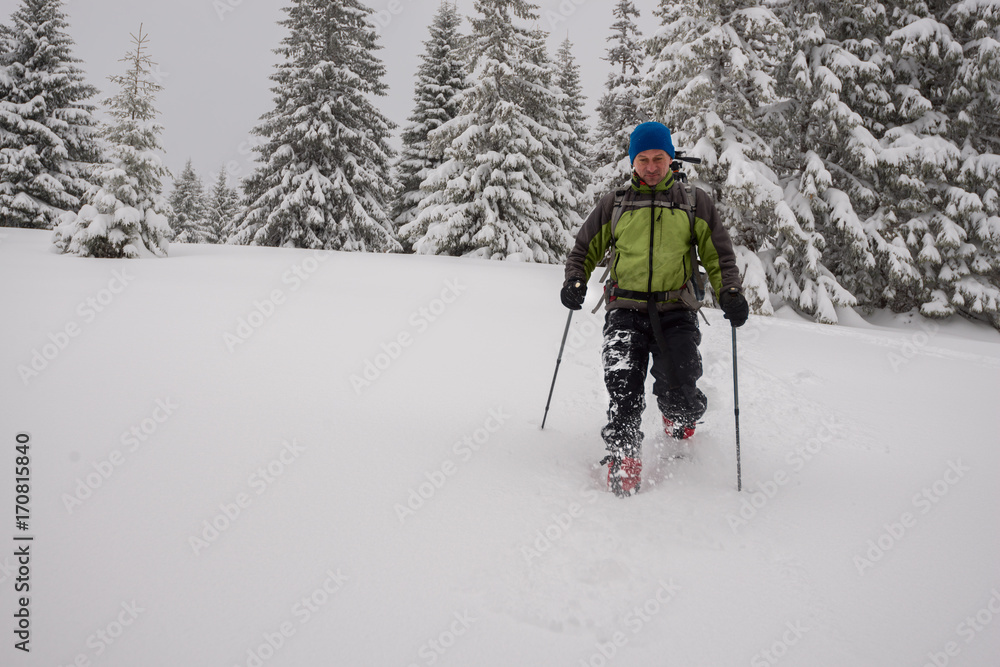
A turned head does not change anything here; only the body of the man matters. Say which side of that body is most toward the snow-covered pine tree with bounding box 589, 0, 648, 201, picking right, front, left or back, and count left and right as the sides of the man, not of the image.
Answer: back

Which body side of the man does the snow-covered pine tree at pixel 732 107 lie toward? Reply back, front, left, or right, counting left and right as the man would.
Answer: back

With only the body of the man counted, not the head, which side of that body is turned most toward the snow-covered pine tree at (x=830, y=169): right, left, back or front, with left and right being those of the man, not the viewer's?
back

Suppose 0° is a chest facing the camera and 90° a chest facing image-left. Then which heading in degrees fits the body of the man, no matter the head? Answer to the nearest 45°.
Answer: approximately 0°

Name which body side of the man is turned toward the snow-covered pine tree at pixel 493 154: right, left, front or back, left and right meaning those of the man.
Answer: back
